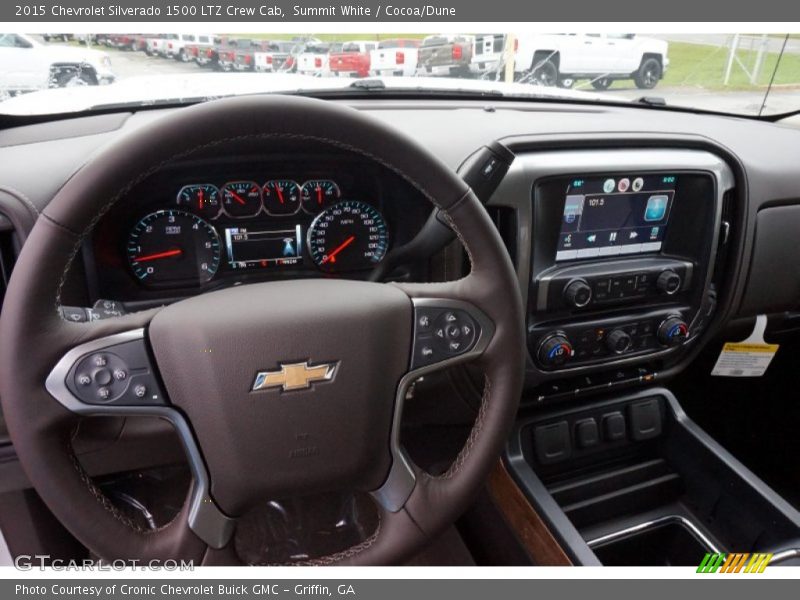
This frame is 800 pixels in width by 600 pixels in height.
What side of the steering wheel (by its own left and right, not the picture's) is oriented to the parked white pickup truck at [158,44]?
back

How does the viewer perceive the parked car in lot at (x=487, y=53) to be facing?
facing away from the viewer

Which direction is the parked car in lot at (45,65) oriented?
to the viewer's right

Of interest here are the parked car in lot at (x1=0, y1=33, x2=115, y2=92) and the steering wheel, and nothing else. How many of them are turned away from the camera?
0

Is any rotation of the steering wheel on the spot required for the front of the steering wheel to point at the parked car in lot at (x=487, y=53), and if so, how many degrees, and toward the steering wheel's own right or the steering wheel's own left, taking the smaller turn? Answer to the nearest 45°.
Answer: approximately 135° to the steering wheel's own left

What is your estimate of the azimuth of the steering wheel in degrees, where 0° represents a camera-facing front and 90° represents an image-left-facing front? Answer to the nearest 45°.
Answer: approximately 0°

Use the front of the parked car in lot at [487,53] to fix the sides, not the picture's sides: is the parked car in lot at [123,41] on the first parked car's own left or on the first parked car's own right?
on the first parked car's own left
